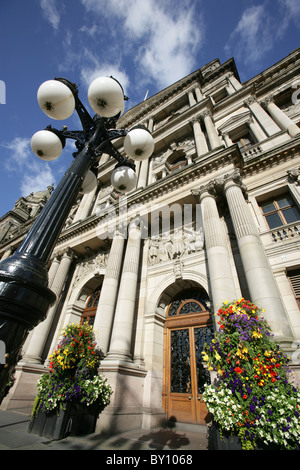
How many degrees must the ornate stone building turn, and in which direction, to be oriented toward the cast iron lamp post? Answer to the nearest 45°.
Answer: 0° — it already faces it

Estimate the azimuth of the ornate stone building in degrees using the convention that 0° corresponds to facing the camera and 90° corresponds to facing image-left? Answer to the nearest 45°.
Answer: approximately 45°
